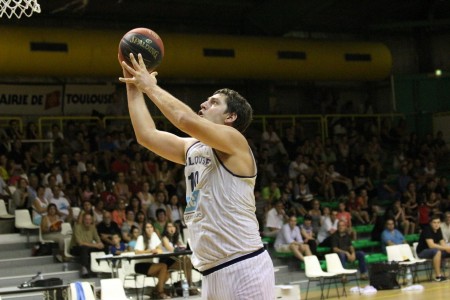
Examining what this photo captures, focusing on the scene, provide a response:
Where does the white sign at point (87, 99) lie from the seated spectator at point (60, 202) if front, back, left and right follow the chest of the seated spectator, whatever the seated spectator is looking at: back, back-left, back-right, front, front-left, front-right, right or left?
back-left

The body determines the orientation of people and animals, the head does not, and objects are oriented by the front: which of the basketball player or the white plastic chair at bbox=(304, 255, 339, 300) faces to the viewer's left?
the basketball player

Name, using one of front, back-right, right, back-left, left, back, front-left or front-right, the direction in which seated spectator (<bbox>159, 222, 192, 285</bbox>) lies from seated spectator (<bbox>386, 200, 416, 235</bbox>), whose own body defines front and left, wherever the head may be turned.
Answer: right

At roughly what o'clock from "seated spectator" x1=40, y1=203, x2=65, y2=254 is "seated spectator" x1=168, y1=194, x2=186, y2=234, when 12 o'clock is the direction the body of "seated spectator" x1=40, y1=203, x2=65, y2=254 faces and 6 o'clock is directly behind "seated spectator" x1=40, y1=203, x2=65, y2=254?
"seated spectator" x1=168, y1=194, x2=186, y2=234 is roughly at 10 o'clock from "seated spectator" x1=40, y1=203, x2=65, y2=254.

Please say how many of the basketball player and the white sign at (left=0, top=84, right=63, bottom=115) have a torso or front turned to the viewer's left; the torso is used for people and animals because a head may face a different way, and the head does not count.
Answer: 1

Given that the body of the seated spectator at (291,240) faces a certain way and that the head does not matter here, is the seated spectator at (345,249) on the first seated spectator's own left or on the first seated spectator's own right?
on the first seated spectator's own left

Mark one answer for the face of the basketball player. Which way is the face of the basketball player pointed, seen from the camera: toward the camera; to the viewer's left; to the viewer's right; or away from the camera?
to the viewer's left

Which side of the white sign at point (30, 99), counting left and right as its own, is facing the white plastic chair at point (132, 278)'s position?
front

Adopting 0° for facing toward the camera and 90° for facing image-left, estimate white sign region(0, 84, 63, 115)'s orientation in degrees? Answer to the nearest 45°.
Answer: approximately 0°

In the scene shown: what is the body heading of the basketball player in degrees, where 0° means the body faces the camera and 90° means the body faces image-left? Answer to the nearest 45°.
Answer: approximately 90°

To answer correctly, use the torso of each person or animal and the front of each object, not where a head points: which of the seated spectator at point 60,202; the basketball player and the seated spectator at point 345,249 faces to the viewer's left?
the basketball player

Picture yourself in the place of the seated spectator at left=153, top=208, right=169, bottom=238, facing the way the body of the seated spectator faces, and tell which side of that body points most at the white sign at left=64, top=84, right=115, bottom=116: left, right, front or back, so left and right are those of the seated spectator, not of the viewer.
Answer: back

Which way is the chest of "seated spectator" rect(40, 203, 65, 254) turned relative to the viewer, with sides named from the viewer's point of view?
facing the viewer and to the right of the viewer

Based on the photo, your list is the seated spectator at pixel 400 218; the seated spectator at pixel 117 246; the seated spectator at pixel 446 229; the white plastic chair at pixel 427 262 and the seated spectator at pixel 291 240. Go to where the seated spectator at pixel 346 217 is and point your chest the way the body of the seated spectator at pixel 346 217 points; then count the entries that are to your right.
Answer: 2
